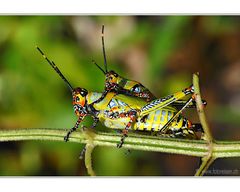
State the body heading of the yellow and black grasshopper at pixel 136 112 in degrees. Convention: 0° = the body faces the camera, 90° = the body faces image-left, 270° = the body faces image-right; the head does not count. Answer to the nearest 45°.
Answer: approximately 90°

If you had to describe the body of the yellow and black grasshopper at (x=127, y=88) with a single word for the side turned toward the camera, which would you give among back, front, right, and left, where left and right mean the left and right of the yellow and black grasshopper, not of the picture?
left
